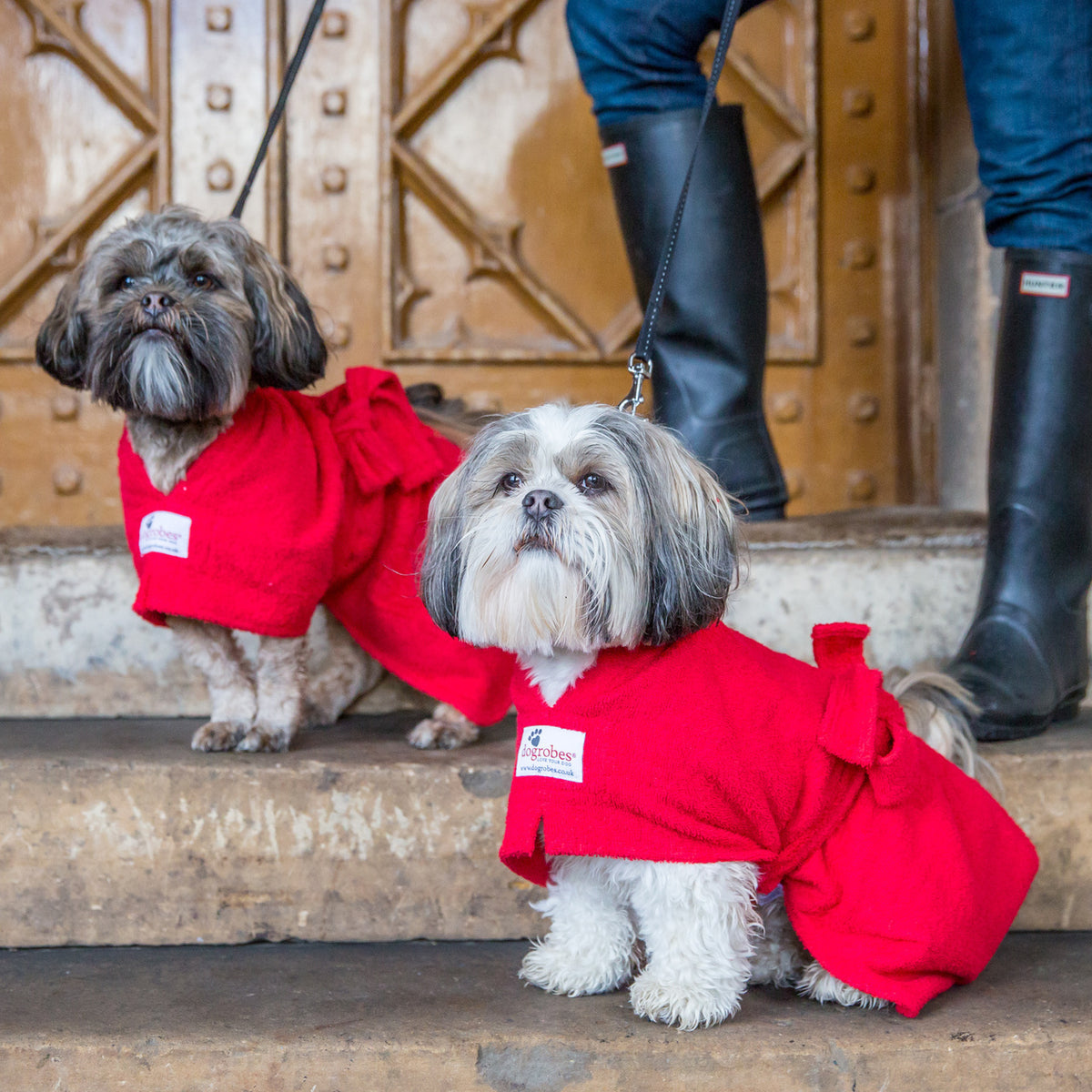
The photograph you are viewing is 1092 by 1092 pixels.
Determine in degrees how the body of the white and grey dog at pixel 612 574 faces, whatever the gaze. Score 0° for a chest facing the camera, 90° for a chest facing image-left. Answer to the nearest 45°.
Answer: approximately 45°

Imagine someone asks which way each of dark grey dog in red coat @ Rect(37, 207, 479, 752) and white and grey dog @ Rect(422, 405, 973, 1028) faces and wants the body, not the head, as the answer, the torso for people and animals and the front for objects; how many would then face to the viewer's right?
0

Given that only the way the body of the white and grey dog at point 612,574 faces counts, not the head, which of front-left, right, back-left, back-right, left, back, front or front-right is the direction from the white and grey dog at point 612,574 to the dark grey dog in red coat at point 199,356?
right

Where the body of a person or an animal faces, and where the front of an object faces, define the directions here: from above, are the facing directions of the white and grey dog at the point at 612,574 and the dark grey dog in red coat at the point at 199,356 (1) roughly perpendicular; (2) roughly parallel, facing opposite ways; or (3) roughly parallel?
roughly parallel

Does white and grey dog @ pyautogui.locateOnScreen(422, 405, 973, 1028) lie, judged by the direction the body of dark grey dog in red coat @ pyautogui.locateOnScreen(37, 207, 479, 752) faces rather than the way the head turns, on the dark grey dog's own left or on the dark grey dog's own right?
on the dark grey dog's own left

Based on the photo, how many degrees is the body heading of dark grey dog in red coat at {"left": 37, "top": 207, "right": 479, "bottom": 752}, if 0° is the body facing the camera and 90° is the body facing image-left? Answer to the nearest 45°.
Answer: approximately 45°
